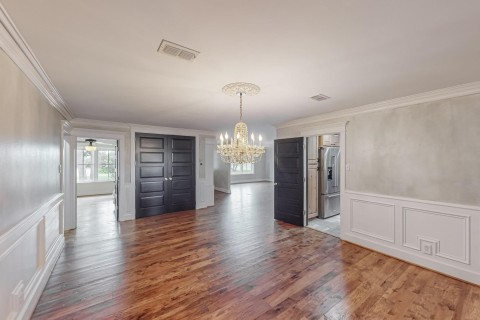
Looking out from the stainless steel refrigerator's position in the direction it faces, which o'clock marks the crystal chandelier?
The crystal chandelier is roughly at 2 o'clock from the stainless steel refrigerator.

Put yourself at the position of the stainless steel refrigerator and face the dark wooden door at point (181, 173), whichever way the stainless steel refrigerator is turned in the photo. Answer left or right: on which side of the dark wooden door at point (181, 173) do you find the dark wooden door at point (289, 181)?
left
